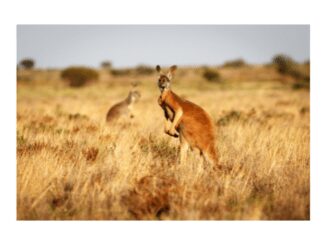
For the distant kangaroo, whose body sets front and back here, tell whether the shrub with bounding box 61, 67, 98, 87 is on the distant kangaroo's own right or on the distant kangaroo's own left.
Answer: on the distant kangaroo's own left

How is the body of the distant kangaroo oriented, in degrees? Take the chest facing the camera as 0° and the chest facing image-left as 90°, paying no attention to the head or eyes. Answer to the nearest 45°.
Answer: approximately 270°

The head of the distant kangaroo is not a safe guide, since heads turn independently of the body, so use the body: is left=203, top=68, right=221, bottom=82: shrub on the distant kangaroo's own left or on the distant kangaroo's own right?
on the distant kangaroo's own left

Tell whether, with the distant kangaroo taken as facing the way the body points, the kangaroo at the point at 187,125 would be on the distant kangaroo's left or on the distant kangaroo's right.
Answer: on the distant kangaroo's right
